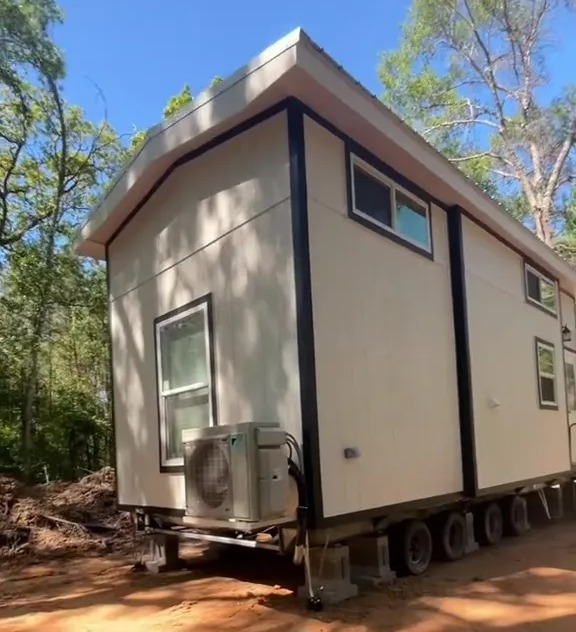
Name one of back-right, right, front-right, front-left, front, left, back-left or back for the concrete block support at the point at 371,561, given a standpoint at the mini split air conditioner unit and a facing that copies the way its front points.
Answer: back

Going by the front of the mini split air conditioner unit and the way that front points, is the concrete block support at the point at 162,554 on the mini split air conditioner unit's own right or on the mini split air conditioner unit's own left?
on the mini split air conditioner unit's own right

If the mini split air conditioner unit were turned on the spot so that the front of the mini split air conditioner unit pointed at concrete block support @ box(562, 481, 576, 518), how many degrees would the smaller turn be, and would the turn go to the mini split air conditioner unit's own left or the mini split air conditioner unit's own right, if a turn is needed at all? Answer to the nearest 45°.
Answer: approximately 180°

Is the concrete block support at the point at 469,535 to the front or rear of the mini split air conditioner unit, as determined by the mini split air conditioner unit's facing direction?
to the rear
